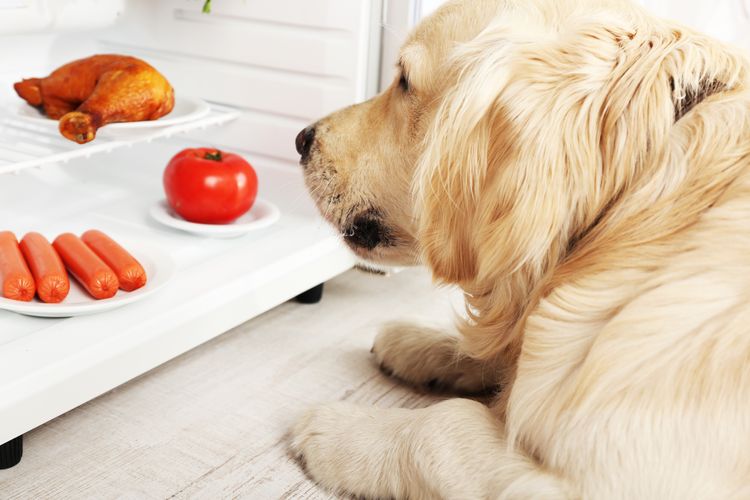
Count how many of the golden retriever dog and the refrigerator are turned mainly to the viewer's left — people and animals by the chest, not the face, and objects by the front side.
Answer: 1

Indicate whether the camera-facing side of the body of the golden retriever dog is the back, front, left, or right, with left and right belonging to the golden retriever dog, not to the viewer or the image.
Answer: left

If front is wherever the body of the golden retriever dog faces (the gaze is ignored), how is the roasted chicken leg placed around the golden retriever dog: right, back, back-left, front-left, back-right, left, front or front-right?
front-right

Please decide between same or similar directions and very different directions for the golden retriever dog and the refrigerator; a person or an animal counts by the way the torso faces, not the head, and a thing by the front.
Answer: very different directions

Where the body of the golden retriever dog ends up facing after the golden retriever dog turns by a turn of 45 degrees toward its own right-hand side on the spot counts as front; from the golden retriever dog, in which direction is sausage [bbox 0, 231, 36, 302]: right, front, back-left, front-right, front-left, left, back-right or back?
front-left

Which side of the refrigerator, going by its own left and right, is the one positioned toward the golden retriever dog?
front

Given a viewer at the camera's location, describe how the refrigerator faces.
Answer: facing the viewer and to the right of the viewer

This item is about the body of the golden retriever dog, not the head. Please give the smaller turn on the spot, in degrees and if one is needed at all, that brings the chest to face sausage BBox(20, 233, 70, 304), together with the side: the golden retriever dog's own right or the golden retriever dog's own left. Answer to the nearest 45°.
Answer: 0° — it already faces it
